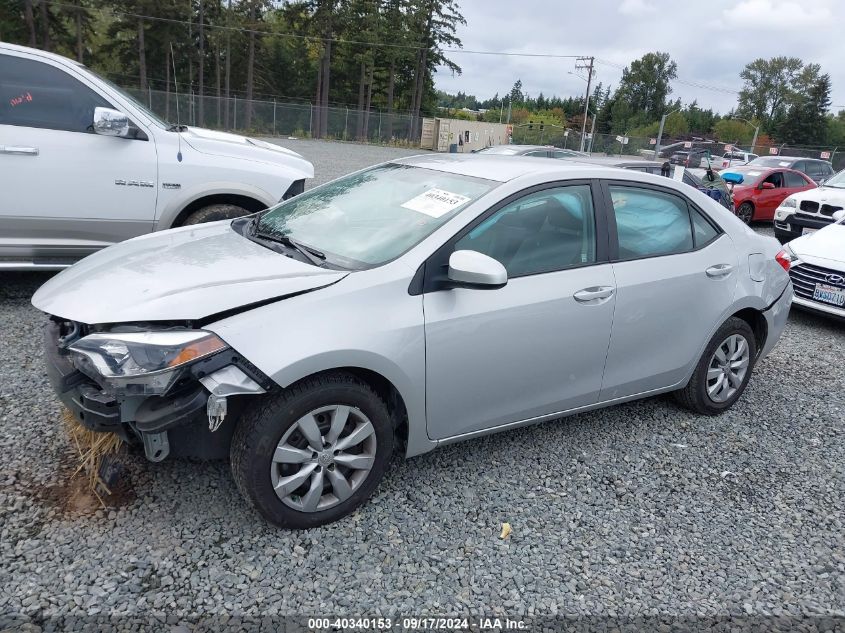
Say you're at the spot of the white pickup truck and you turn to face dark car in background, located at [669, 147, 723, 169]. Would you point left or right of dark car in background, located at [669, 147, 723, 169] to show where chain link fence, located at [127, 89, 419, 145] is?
left

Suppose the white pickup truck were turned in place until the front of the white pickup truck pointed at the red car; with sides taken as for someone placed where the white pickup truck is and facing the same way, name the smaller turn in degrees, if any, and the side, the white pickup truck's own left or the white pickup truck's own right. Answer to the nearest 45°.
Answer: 0° — it already faces it

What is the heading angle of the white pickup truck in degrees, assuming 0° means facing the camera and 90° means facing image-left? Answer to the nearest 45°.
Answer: approximately 270°

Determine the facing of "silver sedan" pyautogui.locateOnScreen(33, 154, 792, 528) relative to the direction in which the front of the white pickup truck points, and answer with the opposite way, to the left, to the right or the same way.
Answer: the opposite way

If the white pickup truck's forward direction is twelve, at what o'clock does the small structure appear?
The small structure is roughly at 10 o'clock from the white pickup truck.

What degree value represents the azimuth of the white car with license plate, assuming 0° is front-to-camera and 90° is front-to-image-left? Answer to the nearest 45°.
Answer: approximately 45°

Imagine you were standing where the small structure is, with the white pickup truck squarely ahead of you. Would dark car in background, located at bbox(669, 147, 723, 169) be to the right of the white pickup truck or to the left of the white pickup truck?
left

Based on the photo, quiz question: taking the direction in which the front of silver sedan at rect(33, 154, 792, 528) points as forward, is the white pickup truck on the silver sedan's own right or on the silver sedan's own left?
on the silver sedan's own right

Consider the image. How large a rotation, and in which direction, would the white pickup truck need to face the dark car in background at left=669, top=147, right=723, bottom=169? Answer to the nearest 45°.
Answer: approximately 45° to its left

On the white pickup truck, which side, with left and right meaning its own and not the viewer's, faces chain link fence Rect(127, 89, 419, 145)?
left

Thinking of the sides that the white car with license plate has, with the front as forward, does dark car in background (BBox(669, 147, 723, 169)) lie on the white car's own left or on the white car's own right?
on the white car's own right

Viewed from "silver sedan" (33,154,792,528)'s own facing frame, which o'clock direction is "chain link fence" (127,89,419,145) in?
The chain link fence is roughly at 4 o'clock from the silver sedan.
